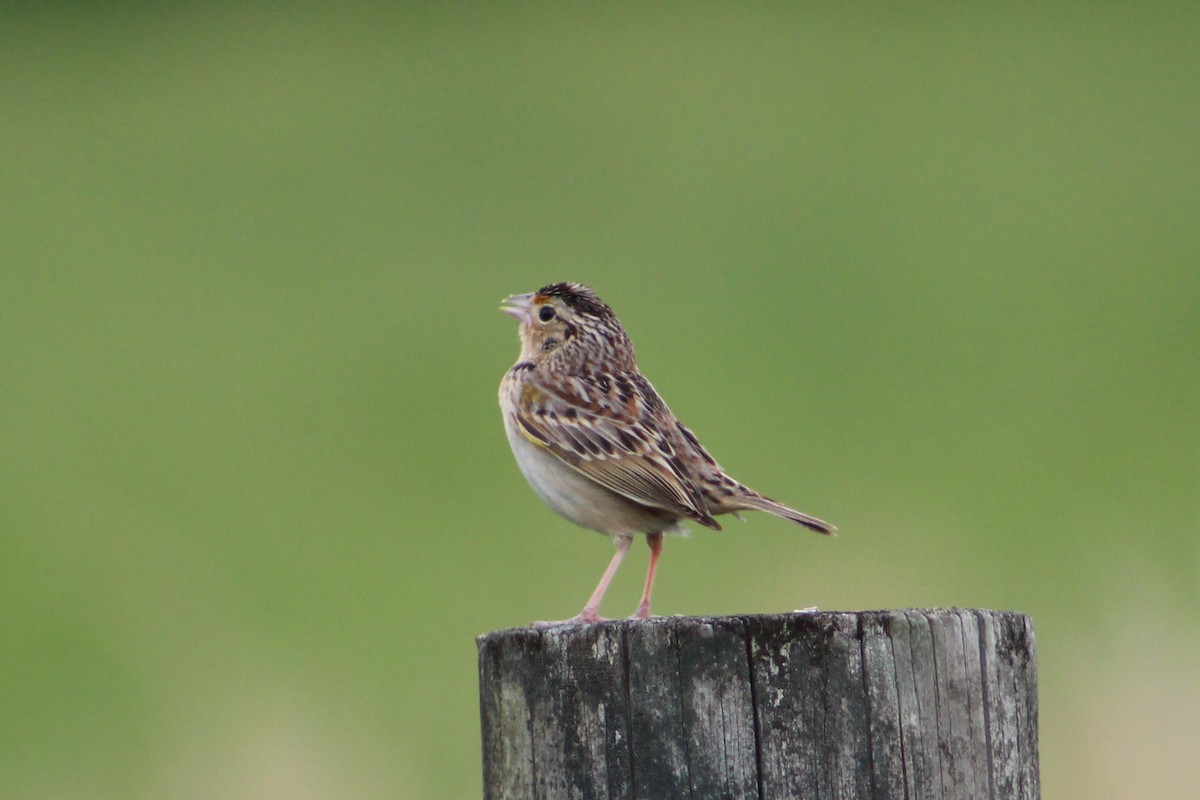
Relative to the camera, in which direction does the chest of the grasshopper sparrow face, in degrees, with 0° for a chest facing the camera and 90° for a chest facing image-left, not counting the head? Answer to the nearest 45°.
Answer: approximately 90°
